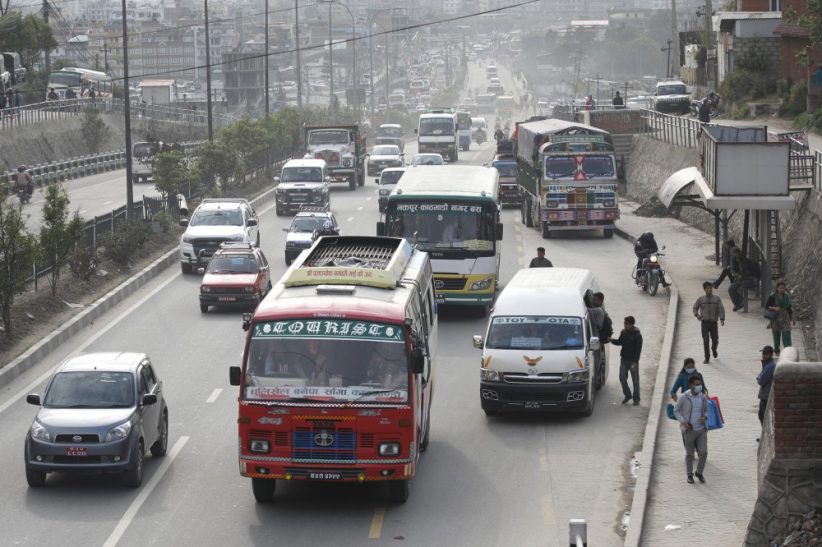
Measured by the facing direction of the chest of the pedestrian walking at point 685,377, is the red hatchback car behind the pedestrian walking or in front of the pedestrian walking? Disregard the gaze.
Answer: behind

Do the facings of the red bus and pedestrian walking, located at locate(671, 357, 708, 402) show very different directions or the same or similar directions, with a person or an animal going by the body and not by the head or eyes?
same or similar directions

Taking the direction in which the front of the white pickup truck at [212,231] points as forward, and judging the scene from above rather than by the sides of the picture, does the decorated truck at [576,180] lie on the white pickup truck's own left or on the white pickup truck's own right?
on the white pickup truck's own left

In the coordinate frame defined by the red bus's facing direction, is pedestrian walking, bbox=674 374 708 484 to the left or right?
on its left

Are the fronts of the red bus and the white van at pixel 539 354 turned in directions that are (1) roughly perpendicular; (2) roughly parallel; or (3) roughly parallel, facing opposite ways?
roughly parallel

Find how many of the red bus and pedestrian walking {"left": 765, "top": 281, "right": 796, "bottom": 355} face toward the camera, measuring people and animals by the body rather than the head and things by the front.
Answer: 2

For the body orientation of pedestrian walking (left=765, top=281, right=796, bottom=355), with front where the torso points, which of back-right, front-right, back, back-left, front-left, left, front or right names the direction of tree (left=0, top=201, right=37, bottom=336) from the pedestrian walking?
right

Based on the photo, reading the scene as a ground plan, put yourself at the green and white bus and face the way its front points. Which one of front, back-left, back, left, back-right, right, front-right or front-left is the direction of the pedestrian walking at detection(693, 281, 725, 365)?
front-left

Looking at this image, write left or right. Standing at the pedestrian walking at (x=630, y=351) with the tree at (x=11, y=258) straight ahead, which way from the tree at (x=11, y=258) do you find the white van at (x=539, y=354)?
left

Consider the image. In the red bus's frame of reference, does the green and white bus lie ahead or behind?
behind

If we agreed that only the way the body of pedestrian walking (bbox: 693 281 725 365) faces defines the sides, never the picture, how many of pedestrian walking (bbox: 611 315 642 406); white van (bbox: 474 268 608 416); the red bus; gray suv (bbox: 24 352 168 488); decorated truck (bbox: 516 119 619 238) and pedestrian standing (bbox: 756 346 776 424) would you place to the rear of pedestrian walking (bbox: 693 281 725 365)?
1

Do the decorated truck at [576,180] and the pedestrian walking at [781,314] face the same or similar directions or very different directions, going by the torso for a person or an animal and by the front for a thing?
same or similar directions

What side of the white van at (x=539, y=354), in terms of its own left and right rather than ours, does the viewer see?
front

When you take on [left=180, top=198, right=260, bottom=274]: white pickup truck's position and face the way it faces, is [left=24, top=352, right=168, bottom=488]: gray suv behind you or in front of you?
in front

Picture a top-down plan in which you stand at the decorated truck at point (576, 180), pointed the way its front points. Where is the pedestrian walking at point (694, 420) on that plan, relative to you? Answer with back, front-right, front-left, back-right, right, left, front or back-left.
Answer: front

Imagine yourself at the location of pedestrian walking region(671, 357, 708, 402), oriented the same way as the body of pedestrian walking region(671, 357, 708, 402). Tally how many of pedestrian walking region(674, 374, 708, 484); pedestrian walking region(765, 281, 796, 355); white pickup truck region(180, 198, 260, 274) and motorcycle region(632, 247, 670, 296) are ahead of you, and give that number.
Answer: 1

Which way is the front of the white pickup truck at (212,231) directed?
toward the camera
